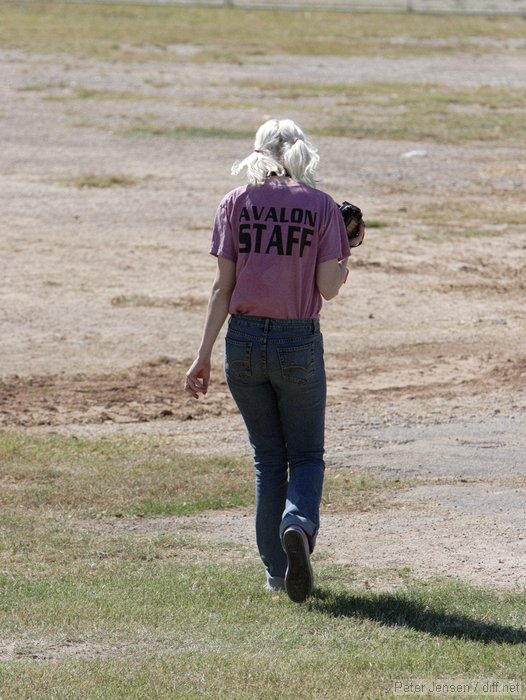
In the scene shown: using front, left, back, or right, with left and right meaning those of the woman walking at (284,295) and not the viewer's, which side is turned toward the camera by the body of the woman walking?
back
